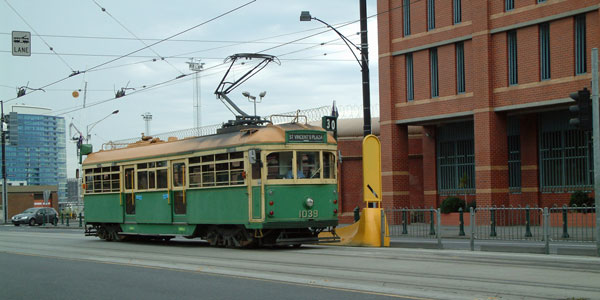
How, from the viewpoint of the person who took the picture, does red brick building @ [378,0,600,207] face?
facing the viewer and to the left of the viewer

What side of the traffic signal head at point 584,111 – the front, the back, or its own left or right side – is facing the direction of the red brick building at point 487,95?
right

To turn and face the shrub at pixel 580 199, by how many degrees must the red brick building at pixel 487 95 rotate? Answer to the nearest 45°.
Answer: approximately 90° to its left

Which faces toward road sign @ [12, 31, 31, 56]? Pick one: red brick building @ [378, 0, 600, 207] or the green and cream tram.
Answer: the red brick building

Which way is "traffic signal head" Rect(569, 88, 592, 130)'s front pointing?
to the viewer's left

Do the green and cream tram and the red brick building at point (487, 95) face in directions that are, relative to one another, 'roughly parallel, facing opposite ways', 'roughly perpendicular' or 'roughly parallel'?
roughly perpendicular

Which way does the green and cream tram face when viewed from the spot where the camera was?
facing the viewer and to the right of the viewer

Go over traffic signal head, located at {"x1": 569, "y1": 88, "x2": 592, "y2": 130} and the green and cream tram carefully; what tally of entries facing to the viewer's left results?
1

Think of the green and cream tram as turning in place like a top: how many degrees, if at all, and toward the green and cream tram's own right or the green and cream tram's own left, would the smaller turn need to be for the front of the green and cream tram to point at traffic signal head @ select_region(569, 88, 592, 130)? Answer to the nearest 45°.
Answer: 0° — it already faces it
